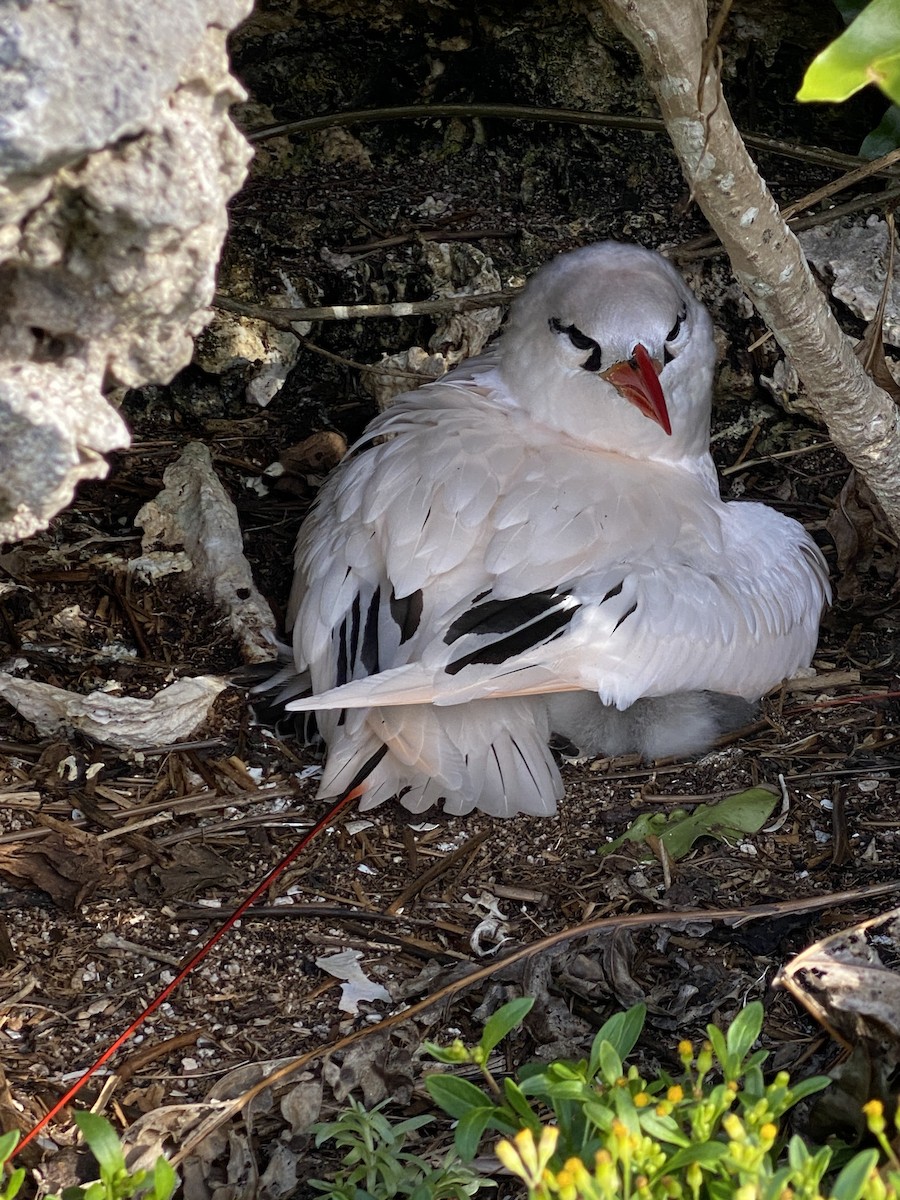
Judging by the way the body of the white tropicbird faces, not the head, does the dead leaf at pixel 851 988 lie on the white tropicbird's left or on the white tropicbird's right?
on the white tropicbird's right

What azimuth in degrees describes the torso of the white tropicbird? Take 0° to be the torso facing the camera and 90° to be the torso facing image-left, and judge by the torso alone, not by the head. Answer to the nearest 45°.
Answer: approximately 225°

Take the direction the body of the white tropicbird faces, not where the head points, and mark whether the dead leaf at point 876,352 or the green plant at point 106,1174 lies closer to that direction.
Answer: the dead leaf

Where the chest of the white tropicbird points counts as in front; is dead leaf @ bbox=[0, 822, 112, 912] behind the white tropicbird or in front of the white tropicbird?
behind

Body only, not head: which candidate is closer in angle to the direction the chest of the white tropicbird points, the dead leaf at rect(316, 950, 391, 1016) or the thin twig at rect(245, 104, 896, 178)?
the thin twig

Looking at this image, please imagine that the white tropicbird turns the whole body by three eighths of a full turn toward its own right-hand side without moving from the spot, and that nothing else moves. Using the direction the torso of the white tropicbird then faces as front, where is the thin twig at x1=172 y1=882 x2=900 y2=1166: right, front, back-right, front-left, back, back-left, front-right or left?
front

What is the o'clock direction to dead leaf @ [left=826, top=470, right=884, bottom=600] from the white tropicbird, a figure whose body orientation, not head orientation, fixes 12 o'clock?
The dead leaf is roughly at 12 o'clock from the white tropicbird.

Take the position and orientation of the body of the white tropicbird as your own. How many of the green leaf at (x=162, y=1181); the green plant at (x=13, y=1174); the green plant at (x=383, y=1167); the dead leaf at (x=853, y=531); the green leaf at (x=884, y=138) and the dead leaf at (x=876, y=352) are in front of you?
3

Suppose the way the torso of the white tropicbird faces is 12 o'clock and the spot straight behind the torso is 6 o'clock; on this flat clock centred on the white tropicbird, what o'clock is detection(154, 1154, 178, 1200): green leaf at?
The green leaf is roughly at 5 o'clock from the white tropicbird.

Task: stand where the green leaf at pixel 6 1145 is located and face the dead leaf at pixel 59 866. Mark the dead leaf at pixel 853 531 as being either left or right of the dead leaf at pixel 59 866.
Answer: right

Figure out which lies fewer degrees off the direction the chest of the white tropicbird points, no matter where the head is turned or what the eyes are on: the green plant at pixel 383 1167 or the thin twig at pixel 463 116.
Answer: the thin twig

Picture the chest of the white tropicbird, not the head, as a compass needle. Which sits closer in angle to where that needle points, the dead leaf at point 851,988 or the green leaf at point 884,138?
the green leaf
